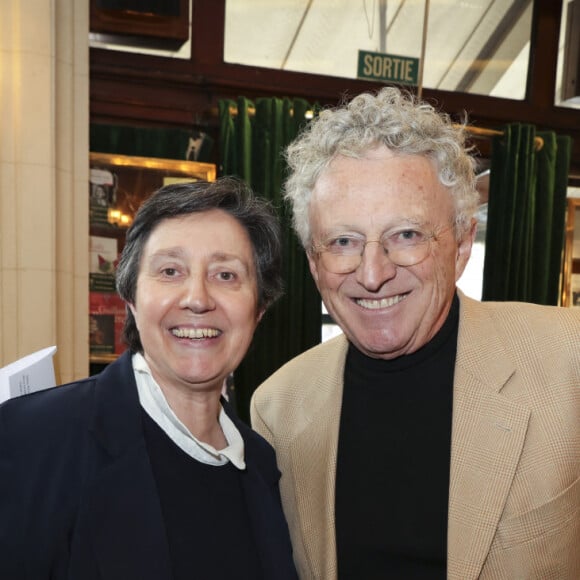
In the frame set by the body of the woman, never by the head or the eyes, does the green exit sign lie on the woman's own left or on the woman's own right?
on the woman's own left

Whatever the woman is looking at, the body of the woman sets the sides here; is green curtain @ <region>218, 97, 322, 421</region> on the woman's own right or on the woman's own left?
on the woman's own left

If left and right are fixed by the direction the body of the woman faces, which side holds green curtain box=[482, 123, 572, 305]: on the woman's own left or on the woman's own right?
on the woman's own left

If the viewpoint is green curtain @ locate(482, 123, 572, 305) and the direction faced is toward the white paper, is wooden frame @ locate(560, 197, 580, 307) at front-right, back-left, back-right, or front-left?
back-left

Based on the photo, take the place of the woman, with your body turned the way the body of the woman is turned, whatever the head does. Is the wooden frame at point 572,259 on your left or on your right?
on your left

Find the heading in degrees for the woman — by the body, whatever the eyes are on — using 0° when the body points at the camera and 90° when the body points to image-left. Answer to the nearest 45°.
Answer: approximately 315°
